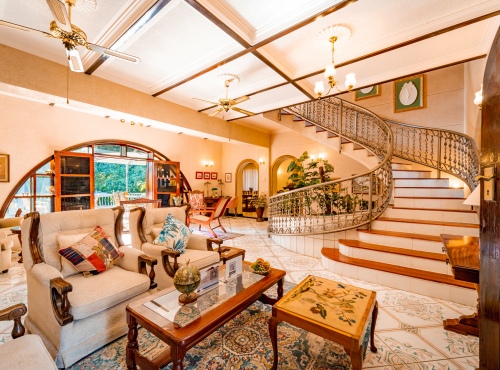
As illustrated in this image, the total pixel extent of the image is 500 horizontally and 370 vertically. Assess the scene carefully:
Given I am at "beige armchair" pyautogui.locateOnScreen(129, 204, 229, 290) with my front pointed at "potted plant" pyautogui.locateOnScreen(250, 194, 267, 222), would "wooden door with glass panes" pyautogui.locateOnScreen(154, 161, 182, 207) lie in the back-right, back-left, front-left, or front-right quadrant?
front-left

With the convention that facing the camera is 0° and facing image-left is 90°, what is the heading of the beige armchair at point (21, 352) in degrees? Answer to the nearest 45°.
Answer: approximately 225°

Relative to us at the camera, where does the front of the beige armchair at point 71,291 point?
facing the viewer and to the right of the viewer

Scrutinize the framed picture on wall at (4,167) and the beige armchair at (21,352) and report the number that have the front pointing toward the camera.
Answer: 1

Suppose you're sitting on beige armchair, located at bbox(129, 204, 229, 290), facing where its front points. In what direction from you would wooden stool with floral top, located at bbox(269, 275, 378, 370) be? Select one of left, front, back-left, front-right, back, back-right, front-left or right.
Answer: front

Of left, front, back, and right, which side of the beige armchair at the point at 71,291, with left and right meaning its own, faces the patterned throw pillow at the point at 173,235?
left

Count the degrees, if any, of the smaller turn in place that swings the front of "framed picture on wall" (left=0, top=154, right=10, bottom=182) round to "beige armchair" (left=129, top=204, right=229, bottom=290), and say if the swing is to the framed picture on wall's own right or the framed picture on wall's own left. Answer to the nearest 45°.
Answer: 0° — it already faces it

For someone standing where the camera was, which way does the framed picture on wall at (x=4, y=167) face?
facing the viewer

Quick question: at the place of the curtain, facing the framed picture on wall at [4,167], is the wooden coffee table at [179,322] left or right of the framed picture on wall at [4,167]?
left

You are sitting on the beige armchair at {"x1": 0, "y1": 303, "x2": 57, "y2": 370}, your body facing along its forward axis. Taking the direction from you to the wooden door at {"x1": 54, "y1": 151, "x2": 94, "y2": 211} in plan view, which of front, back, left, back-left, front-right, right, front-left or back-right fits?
front-left

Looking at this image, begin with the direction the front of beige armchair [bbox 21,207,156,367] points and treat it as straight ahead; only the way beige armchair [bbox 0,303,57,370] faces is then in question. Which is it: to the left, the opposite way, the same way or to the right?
to the left

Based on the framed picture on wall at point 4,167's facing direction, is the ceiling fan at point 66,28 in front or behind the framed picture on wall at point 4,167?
in front

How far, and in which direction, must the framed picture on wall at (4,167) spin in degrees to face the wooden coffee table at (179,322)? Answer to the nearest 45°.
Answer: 0° — it already faces it
